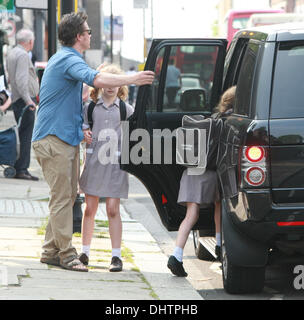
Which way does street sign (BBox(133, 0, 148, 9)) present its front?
toward the camera

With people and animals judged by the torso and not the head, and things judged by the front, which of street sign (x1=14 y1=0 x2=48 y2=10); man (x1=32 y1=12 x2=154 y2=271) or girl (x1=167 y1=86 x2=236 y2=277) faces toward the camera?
the street sign

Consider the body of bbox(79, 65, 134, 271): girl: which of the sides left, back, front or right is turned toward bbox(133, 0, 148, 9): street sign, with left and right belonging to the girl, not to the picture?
back

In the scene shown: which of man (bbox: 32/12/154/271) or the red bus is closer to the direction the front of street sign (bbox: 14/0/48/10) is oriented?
the man

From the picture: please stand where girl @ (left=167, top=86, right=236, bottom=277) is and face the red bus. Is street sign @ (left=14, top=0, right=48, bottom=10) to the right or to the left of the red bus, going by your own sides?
left

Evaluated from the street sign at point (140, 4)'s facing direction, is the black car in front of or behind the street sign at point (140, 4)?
in front

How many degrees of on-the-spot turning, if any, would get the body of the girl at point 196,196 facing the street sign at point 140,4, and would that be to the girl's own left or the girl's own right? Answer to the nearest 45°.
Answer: approximately 45° to the girl's own left

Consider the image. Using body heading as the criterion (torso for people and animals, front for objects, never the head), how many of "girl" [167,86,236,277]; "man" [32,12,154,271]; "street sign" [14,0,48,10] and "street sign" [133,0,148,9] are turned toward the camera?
2

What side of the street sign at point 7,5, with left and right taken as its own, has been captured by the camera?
front

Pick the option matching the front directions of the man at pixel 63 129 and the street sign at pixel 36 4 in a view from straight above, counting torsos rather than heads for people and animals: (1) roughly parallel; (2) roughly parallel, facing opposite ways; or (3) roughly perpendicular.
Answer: roughly perpendicular

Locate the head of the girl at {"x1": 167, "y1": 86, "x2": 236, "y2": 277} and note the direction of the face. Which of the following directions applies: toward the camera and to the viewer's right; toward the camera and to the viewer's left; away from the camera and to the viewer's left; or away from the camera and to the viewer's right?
away from the camera and to the viewer's right

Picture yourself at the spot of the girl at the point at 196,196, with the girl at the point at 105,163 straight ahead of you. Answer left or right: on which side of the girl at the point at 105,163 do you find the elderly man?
right

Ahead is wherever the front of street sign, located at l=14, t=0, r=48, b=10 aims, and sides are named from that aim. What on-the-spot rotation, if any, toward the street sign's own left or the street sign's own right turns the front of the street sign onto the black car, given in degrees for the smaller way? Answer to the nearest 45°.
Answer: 0° — it already faces it

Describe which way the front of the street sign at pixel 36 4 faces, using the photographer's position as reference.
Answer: facing the viewer

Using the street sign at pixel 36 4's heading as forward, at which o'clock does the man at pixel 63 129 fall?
The man is roughly at 12 o'clock from the street sign.
